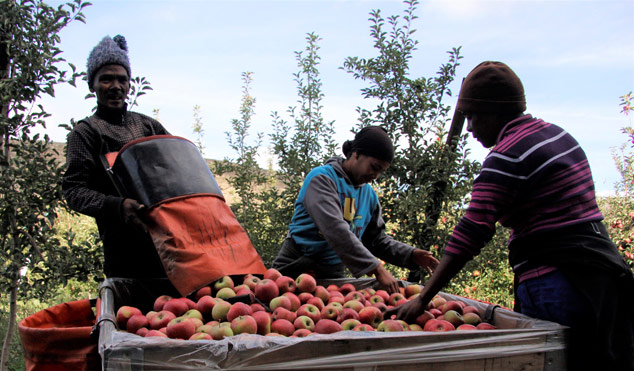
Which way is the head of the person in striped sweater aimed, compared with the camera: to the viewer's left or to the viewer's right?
to the viewer's left

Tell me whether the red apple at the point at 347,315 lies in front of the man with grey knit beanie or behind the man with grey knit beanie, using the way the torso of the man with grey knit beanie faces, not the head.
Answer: in front

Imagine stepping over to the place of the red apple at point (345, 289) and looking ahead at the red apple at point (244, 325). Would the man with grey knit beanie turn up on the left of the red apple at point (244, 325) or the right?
right

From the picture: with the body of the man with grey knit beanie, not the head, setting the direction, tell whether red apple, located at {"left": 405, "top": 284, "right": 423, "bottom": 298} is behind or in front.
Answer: in front

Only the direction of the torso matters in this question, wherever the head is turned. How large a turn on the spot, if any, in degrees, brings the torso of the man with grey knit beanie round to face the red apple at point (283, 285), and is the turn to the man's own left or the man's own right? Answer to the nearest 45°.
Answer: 0° — they already face it

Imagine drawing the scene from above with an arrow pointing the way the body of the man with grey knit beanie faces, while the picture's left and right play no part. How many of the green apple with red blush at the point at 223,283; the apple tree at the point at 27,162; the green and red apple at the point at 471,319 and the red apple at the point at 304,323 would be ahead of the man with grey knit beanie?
3

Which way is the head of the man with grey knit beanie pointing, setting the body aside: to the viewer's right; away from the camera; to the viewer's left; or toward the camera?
toward the camera

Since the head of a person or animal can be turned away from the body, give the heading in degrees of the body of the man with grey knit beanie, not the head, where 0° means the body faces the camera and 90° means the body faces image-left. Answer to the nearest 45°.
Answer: approximately 315°

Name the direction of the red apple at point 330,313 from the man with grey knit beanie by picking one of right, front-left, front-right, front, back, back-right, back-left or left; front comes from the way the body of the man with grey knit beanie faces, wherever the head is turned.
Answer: front

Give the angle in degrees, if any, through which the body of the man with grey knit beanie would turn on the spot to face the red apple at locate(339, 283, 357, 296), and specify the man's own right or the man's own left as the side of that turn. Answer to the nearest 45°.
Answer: approximately 45° to the man's own left

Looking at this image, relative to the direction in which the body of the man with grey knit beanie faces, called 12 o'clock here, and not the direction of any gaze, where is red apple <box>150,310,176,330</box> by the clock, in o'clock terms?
The red apple is roughly at 1 o'clock from the man with grey knit beanie.

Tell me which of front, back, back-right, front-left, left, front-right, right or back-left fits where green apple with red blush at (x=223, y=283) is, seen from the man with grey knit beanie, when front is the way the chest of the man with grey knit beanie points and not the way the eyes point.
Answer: front

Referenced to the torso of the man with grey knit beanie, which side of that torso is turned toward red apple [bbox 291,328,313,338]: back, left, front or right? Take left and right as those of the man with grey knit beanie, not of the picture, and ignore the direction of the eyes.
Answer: front

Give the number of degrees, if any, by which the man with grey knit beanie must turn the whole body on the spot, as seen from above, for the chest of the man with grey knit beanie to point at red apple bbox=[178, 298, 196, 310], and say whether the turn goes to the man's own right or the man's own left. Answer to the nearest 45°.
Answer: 0° — they already face it

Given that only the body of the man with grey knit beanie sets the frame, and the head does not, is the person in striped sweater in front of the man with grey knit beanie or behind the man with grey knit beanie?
in front

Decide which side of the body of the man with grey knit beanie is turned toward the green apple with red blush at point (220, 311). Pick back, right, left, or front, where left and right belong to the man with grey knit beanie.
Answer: front
